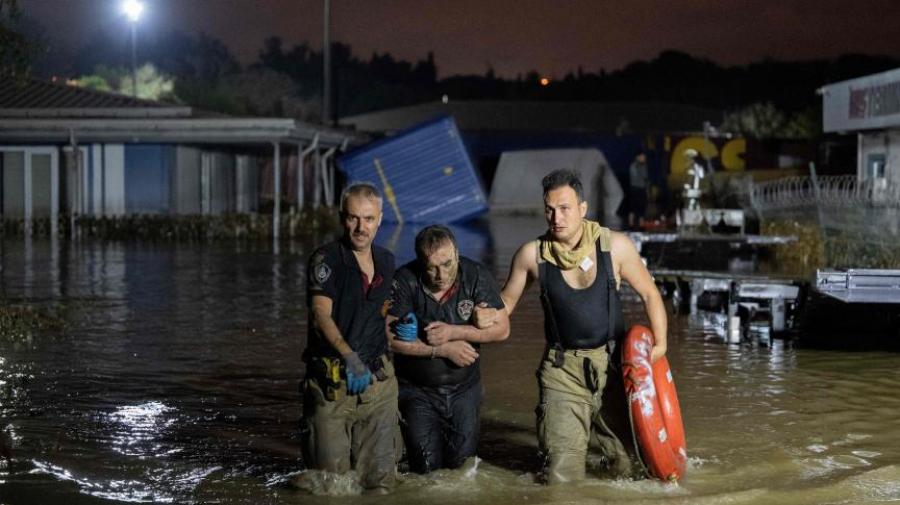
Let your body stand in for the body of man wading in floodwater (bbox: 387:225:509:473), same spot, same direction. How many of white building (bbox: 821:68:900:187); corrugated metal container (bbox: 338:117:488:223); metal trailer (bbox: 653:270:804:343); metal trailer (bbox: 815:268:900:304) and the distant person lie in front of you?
0

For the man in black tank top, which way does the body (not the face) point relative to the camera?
toward the camera

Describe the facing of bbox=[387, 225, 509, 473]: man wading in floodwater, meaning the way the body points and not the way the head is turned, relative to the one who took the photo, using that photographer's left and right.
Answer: facing the viewer

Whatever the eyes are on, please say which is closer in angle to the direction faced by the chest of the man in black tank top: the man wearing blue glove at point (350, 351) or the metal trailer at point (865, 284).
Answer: the man wearing blue glove

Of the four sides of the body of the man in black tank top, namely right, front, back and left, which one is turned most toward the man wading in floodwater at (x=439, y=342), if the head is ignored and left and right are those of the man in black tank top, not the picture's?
right

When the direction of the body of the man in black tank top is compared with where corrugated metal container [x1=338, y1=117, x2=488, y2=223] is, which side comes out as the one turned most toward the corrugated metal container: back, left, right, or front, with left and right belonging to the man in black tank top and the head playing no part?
back

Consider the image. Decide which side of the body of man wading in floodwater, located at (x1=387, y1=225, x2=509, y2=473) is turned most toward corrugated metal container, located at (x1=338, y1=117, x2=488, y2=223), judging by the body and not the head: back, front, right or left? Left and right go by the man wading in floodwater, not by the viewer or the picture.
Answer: back

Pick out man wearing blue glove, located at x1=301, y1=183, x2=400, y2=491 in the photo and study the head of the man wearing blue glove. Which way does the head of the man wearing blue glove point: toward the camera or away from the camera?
toward the camera

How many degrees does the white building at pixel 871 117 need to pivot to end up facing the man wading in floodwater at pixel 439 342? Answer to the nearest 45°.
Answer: approximately 45° to its left

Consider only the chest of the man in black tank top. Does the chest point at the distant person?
no

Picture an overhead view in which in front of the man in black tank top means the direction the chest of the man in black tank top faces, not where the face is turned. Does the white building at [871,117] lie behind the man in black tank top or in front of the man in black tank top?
behind

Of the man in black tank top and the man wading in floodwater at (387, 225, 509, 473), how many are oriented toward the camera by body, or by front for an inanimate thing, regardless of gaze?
2

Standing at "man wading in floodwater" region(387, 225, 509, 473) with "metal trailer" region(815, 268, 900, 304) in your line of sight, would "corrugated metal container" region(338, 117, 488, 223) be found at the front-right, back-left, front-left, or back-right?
front-left

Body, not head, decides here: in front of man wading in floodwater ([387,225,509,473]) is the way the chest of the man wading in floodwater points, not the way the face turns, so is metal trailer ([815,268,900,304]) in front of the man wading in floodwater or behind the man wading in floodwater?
behind

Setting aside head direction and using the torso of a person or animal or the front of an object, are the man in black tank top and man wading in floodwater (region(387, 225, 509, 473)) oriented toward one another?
no

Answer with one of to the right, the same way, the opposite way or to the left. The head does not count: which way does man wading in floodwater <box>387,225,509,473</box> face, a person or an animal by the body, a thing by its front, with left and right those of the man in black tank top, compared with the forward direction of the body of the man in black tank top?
the same way

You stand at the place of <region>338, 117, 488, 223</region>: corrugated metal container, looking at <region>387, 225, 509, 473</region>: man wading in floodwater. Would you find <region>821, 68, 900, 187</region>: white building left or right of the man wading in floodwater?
left

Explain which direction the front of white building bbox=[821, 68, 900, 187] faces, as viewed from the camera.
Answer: facing the viewer and to the left of the viewer

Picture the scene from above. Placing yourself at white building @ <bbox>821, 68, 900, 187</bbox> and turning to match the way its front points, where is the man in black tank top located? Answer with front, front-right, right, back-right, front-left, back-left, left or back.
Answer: front-left
